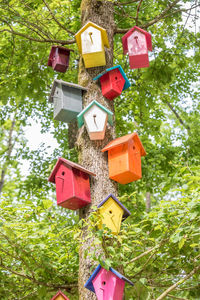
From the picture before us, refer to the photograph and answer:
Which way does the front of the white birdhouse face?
toward the camera

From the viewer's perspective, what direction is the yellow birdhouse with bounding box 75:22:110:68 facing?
toward the camera

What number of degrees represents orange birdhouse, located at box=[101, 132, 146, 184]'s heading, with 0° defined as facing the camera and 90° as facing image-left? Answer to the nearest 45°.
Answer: approximately 315°

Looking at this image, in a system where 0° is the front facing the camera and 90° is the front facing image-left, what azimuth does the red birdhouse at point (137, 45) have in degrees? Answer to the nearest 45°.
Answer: approximately 0°

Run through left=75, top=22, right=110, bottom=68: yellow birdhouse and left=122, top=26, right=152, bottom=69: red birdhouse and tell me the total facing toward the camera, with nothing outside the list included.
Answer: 2

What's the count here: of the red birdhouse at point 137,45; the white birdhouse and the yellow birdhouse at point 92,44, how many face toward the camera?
3
